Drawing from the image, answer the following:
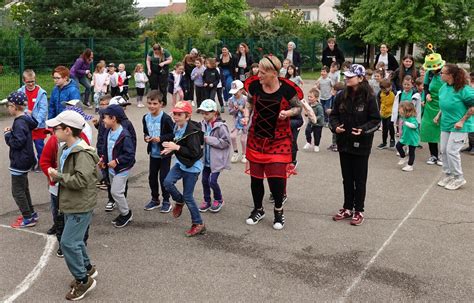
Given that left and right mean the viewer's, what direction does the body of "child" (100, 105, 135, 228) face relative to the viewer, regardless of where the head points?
facing the viewer and to the left of the viewer

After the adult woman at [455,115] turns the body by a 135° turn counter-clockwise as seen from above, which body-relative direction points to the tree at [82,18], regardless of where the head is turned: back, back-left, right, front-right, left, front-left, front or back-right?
back-left

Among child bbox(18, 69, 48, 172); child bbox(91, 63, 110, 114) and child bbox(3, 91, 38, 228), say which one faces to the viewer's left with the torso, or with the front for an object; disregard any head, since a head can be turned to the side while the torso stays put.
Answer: child bbox(3, 91, 38, 228)

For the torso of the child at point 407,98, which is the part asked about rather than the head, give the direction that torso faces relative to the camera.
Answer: toward the camera

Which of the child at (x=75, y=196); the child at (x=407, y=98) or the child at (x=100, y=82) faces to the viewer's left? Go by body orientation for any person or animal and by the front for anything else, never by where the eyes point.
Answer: the child at (x=75, y=196)

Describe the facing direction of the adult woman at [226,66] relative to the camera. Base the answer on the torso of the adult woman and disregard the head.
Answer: toward the camera

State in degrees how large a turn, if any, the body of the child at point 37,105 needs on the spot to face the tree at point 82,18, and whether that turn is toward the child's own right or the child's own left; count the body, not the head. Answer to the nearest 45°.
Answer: approximately 180°

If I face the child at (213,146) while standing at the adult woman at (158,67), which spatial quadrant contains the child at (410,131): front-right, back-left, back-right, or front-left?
front-left

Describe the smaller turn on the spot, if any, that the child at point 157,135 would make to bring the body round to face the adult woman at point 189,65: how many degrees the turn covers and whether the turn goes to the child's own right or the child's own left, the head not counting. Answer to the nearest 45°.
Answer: approximately 135° to the child's own right
